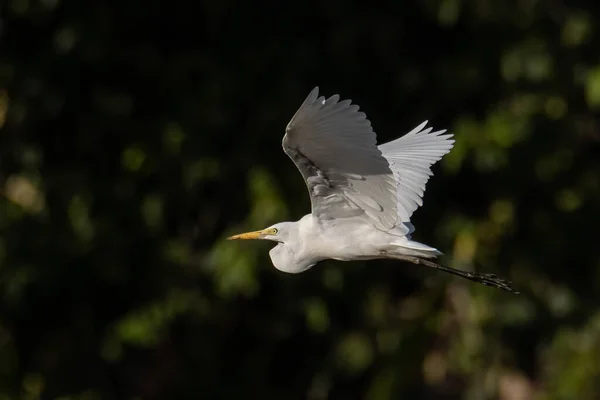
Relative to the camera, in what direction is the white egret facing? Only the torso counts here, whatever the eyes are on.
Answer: to the viewer's left
